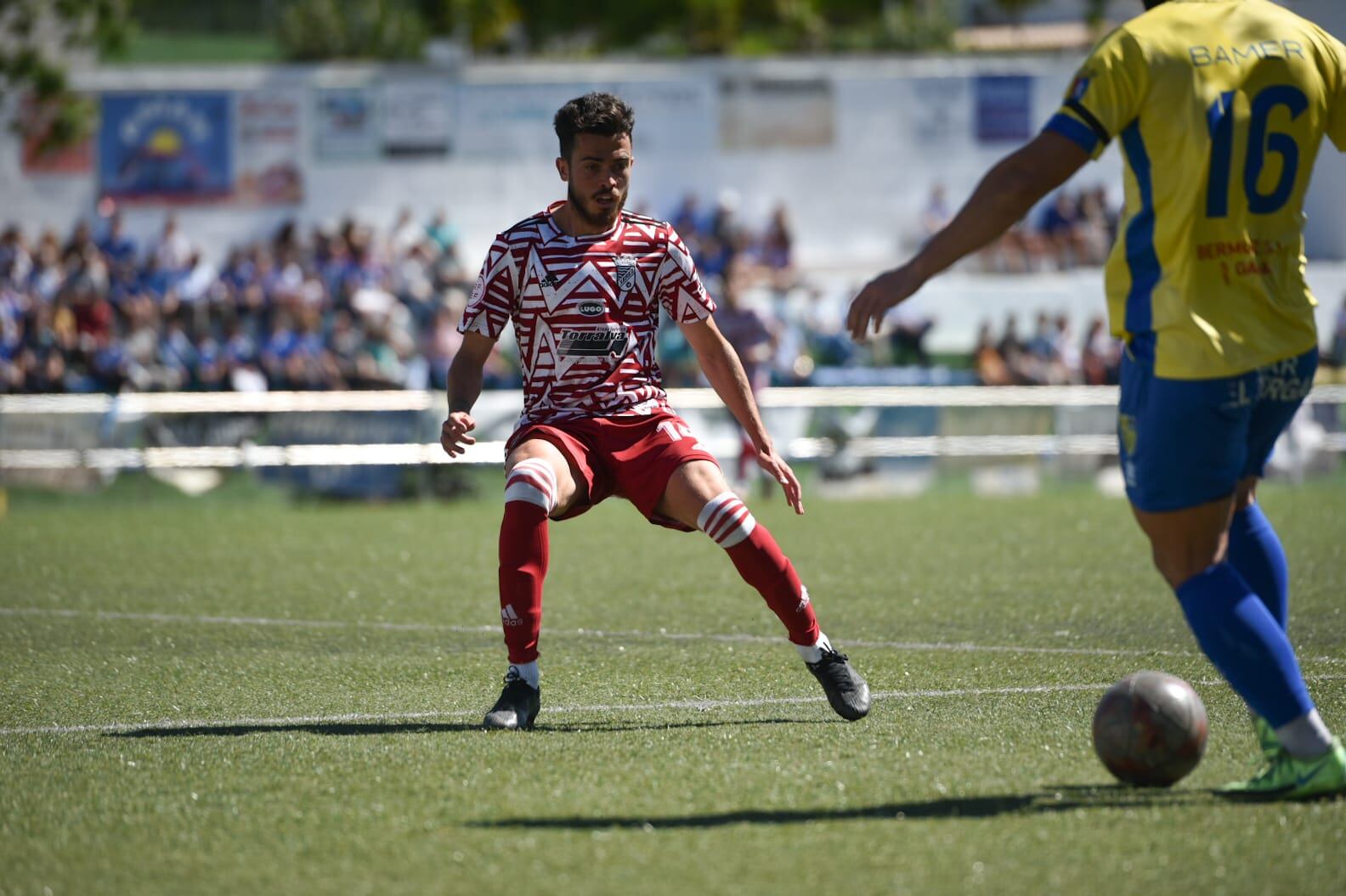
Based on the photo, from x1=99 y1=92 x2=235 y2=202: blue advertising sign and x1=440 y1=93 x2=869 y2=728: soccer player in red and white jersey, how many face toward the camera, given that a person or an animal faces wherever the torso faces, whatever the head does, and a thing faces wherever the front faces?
2

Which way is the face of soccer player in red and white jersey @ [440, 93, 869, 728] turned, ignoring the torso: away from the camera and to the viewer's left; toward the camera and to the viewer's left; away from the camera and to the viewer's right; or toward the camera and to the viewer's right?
toward the camera and to the viewer's right

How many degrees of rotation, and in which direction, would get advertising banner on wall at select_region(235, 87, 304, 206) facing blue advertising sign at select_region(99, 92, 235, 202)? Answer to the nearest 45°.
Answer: approximately 90° to its right

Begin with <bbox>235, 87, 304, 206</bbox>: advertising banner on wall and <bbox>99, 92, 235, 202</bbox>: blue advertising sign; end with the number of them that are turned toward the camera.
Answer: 2

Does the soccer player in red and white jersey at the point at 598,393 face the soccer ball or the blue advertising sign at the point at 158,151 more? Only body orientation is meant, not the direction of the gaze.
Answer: the soccer ball

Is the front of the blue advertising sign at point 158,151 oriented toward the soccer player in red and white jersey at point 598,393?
yes

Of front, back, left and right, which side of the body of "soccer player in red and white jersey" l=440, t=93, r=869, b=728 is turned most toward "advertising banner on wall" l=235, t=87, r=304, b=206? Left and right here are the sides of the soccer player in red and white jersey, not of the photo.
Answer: back

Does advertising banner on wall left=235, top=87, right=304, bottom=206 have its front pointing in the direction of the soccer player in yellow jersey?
yes

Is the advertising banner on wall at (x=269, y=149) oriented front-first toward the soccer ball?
yes

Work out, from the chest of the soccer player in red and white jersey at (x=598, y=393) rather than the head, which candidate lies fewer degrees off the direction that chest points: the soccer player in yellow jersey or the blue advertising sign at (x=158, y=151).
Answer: the soccer player in yellow jersey
